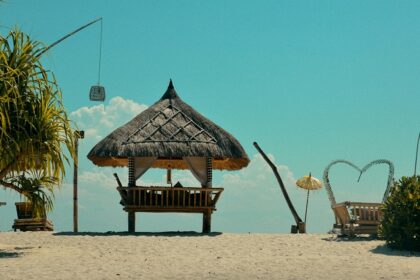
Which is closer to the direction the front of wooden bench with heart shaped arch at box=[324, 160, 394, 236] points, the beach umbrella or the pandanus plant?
the pandanus plant

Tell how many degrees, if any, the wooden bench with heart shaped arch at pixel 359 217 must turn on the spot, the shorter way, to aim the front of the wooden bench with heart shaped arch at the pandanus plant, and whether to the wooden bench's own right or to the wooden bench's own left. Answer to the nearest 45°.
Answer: approximately 45° to the wooden bench's own right

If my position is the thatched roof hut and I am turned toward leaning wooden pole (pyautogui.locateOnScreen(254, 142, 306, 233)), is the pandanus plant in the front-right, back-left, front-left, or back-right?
back-right
